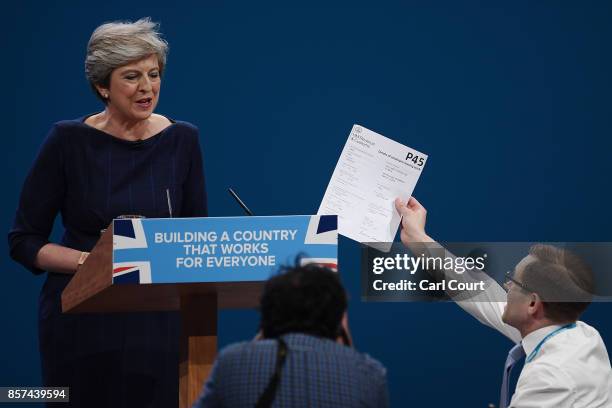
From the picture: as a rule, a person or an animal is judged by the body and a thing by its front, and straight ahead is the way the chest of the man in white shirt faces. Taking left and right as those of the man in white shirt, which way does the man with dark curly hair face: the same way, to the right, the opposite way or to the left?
to the right

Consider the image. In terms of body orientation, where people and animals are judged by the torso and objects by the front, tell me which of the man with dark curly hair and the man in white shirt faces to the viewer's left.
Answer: the man in white shirt

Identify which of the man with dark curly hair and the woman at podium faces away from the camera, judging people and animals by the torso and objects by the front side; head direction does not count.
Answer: the man with dark curly hair

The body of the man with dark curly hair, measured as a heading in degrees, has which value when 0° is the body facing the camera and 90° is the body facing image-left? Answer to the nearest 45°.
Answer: approximately 180°

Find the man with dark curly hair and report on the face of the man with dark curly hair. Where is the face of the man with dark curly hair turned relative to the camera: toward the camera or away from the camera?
away from the camera

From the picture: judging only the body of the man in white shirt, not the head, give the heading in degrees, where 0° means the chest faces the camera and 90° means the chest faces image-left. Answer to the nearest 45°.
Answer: approximately 90°

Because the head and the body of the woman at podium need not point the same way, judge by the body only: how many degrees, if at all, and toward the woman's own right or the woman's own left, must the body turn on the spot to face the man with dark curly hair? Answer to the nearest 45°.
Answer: approximately 45° to the woman's own right

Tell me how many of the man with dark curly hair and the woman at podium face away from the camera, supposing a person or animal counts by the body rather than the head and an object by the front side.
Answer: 1

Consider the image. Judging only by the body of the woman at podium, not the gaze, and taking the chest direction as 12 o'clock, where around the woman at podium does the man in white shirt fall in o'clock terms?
The man in white shirt is roughly at 11 o'clock from the woman at podium.

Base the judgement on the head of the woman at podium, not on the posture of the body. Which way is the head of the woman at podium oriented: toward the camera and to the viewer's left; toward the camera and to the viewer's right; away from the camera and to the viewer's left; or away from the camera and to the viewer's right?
toward the camera and to the viewer's right
